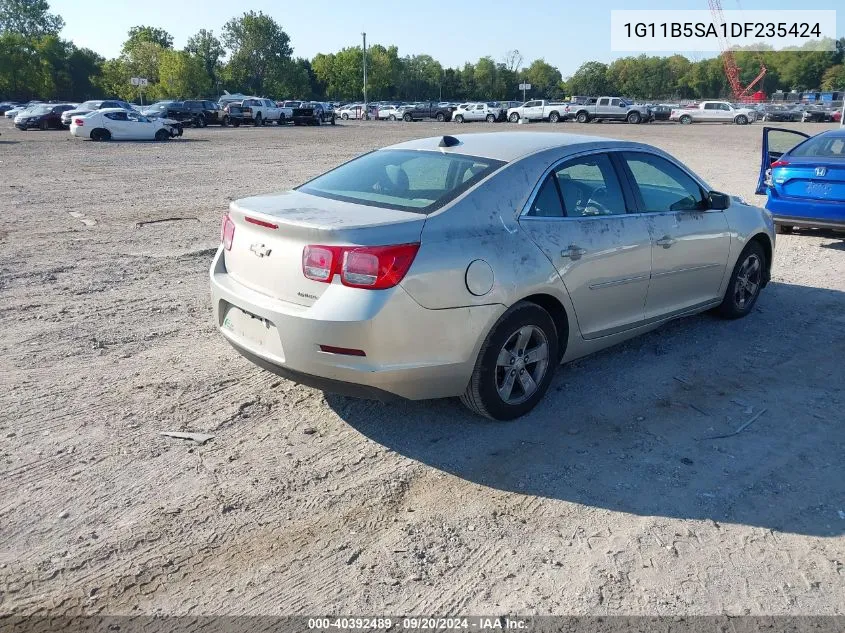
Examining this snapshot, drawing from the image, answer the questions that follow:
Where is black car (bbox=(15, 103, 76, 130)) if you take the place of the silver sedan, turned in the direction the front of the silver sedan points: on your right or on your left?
on your left

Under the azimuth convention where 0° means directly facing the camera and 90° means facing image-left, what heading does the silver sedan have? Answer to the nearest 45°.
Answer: approximately 225°

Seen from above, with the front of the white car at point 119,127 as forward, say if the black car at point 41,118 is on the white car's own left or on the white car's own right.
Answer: on the white car's own left

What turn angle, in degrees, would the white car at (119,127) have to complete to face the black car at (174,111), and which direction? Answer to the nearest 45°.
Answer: approximately 90° to its left

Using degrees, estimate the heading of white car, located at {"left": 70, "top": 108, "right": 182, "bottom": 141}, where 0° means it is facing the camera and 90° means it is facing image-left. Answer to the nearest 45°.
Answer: approximately 270°

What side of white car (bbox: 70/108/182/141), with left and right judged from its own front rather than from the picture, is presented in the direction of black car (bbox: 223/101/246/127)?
left

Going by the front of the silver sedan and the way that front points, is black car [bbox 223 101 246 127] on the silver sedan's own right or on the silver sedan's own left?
on the silver sedan's own left
